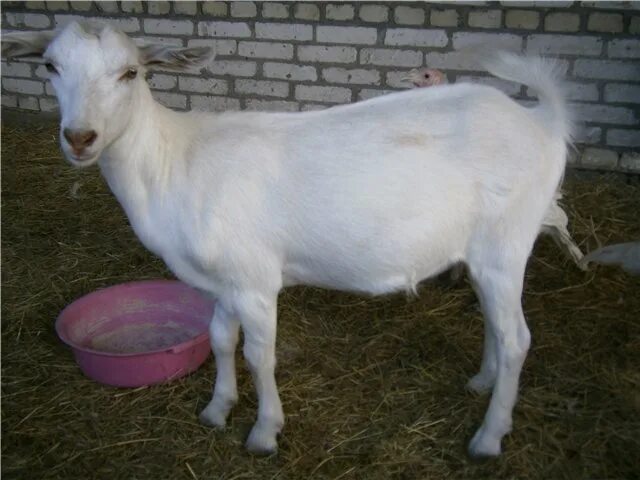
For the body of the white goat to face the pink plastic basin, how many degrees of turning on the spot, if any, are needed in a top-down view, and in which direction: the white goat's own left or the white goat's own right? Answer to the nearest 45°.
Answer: approximately 45° to the white goat's own right

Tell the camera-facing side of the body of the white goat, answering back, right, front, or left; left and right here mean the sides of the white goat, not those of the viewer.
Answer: left
